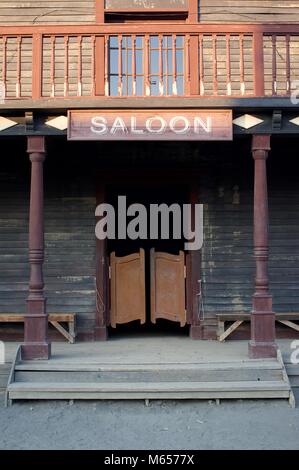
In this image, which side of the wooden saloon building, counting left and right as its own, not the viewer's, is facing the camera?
front
